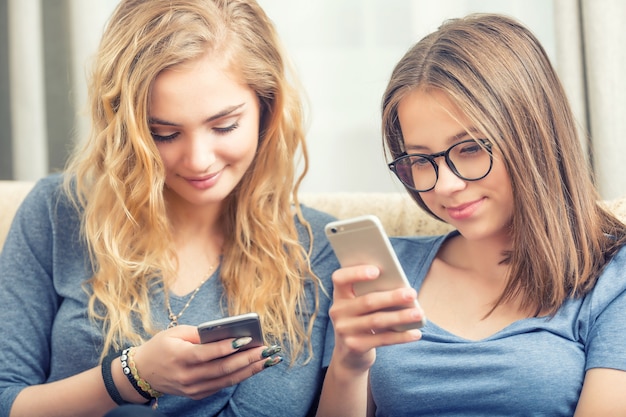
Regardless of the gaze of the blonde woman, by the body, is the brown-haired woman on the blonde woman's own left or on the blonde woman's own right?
on the blonde woman's own left

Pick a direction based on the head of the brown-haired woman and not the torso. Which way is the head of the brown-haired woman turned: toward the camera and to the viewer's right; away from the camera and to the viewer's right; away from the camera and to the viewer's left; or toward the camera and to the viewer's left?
toward the camera and to the viewer's left

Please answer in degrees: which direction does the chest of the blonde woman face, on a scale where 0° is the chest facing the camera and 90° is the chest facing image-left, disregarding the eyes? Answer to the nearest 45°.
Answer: approximately 0°
